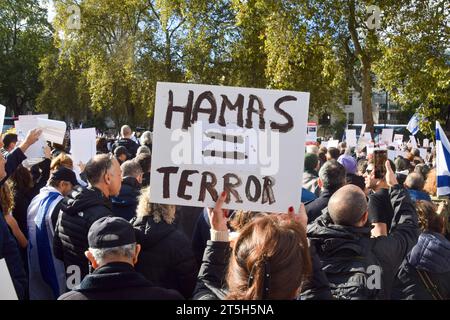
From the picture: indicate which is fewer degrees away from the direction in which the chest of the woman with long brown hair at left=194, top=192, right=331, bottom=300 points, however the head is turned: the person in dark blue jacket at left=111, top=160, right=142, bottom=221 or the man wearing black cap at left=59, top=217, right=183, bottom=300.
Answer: the person in dark blue jacket

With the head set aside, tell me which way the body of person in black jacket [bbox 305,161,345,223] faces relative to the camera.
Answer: away from the camera

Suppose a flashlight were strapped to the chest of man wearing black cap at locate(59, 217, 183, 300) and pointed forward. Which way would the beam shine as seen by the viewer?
away from the camera

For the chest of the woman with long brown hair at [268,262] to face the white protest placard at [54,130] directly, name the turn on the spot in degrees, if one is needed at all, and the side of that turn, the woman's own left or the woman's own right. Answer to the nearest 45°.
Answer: approximately 45° to the woman's own left

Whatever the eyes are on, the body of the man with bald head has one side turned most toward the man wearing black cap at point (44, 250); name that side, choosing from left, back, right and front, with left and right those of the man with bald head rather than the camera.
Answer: left

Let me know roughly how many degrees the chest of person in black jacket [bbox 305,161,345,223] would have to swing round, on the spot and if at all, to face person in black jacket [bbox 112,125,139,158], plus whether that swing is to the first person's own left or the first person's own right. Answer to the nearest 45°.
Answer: approximately 45° to the first person's own left

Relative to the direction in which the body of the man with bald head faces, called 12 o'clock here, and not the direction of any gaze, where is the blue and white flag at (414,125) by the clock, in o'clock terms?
The blue and white flag is roughly at 12 o'clock from the man with bald head.

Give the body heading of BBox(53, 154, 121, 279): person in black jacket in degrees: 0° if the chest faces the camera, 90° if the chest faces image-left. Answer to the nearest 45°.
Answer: approximately 225°

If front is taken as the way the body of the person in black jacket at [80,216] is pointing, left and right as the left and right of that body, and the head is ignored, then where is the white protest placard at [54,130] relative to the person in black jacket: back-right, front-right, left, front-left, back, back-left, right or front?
front-left

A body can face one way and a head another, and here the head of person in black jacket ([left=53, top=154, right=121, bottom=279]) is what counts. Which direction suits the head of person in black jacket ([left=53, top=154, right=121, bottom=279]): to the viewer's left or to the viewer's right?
to the viewer's right

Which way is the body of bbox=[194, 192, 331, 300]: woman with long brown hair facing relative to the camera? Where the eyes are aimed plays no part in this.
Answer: away from the camera

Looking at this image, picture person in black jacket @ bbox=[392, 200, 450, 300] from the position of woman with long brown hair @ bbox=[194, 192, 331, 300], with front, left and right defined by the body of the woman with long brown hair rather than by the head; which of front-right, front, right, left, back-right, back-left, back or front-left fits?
front-right

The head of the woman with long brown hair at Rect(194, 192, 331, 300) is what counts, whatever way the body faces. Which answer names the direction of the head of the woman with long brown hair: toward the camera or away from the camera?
away from the camera

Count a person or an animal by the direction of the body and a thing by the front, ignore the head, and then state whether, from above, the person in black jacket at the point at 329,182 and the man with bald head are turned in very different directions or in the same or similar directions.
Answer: same or similar directions

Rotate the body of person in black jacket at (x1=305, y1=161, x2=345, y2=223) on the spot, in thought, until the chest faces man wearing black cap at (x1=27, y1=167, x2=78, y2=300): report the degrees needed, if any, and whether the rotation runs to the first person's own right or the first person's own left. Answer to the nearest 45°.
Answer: approximately 135° to the first person's own left

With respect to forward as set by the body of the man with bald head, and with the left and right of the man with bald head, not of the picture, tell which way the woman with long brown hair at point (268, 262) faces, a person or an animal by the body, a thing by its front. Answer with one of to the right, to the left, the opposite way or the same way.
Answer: the same way

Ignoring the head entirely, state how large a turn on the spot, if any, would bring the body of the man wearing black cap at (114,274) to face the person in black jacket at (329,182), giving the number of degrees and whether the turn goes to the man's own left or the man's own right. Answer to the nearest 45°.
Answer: approximately 45° to the man's own right

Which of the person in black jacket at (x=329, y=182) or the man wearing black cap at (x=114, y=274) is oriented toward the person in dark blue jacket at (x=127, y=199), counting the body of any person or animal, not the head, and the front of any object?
the man wearing black cap

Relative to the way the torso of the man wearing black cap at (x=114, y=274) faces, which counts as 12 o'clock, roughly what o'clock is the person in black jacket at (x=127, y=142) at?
The person in black jacket is roughly at 12 o'clock from the man wearing black cap.

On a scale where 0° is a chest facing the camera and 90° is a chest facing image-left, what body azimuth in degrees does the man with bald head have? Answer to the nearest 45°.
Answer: approximately 180°
